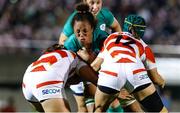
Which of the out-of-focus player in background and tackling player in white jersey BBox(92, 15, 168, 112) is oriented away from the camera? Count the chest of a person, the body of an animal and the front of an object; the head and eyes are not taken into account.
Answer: the tackling player in white jersey

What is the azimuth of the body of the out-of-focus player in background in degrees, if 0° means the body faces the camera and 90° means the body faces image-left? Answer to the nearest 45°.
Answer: approximately 0°

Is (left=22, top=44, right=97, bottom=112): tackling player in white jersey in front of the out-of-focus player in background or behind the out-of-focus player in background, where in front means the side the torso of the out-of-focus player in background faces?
in front

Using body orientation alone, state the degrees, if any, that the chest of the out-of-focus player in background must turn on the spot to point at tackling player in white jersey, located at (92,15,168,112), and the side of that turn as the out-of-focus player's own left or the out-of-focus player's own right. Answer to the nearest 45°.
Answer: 0° — they already face them

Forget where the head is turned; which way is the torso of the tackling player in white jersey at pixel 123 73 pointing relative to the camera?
away from the camera

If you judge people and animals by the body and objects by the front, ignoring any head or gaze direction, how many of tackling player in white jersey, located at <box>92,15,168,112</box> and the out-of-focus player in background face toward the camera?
1

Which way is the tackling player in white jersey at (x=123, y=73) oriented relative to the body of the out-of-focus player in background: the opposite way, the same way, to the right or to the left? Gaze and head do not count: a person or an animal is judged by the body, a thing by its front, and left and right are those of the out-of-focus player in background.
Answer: the opposite way

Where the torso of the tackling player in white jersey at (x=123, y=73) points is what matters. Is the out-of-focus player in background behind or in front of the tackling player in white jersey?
in front

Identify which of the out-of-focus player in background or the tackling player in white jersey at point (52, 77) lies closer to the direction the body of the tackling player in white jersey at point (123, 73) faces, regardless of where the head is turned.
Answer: the out-of-focus player in background
